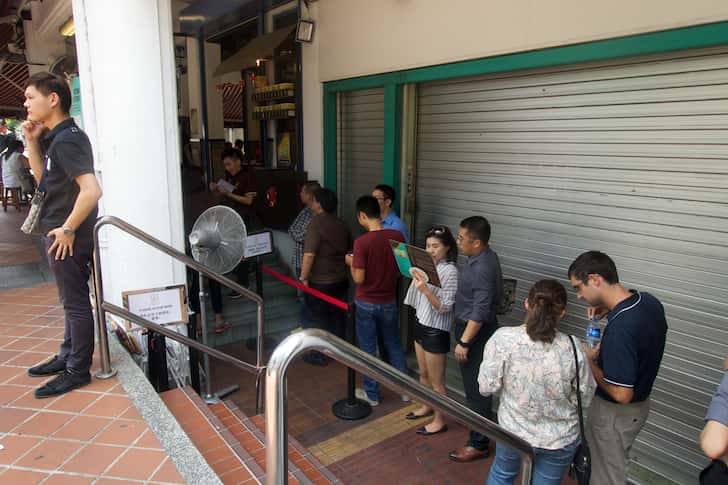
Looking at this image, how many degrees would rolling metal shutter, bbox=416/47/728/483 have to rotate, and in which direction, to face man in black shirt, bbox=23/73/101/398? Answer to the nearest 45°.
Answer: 0° — it already faces them

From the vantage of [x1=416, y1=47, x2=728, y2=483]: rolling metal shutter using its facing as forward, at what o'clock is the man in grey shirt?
The man in grey shirt is roughly at 1 o'clock from the rolling metal shutter.

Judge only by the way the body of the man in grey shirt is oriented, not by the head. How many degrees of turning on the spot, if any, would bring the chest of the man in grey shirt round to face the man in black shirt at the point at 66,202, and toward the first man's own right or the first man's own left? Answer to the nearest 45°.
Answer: approximately 45° to the first man's own left

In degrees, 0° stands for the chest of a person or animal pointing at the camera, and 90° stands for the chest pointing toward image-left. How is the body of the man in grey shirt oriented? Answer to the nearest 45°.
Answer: approximately 90°

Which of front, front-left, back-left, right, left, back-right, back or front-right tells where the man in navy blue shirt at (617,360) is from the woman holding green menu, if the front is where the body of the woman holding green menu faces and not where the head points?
back-left

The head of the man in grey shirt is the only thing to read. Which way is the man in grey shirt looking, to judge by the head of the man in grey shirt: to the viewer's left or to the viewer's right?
to the viewer's left

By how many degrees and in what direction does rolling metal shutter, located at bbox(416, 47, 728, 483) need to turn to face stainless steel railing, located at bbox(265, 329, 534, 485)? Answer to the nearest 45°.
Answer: approximately 45° to its left

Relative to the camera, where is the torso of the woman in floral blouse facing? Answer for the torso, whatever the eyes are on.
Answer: away from the camera

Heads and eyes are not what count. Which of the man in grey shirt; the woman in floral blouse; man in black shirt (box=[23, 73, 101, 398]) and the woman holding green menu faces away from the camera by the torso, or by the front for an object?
the woman in floral blouse

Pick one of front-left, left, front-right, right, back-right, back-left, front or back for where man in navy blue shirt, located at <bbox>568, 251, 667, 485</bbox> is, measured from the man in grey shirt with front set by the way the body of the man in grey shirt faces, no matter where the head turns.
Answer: back-left

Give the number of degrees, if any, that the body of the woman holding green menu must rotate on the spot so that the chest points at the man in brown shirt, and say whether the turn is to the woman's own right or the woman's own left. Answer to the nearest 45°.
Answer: approximately 45° to the woman's own right

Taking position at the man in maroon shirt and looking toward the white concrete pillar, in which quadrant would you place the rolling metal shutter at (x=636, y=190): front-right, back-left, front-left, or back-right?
back-left

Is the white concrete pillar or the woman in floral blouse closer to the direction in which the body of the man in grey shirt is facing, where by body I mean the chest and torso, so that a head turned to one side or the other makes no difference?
the white concrete pillar

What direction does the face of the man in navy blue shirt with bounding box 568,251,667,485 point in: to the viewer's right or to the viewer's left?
to the viewer's left
